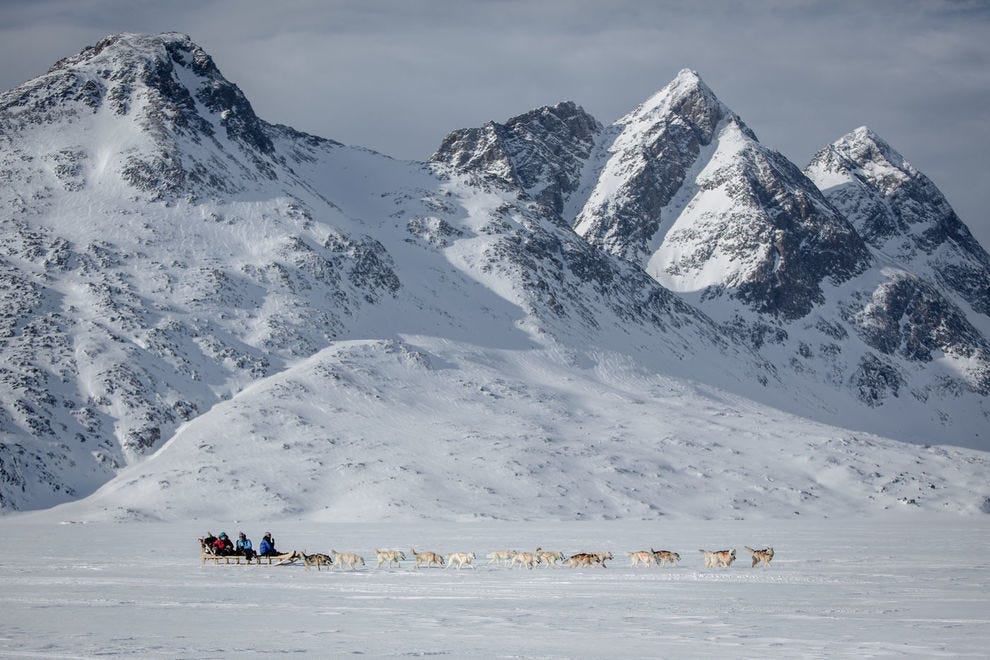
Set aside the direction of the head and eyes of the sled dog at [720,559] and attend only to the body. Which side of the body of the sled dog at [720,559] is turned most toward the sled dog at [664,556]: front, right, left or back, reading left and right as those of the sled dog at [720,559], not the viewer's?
back

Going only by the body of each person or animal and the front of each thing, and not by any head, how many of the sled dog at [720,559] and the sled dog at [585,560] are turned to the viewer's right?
2

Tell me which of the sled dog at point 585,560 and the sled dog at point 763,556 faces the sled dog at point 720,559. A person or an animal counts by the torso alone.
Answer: the sled dog at point 585,560

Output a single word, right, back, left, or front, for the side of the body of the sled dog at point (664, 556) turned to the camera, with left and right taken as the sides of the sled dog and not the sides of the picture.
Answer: right

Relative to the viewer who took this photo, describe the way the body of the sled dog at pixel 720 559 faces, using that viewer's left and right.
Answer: facing to the right of the viewer

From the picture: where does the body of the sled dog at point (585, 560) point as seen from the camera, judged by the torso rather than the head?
to the viewer's right

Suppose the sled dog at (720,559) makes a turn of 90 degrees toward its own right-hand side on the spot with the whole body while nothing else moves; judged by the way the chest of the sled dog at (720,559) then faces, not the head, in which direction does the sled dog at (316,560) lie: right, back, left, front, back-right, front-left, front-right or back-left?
right

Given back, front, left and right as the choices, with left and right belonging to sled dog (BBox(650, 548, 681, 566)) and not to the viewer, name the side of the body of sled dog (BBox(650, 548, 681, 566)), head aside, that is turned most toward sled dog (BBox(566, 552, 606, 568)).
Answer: back

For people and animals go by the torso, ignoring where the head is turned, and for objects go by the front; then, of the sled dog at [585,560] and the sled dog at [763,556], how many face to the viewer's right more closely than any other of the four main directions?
2

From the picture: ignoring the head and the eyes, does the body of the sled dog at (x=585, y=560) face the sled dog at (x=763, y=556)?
yes

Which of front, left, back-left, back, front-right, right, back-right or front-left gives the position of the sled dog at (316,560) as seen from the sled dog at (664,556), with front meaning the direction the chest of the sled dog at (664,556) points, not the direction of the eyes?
back

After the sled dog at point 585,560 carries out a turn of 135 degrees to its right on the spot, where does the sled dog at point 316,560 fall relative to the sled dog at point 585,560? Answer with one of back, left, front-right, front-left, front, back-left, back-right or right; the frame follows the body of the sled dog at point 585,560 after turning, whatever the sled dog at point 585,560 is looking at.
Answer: front-right
